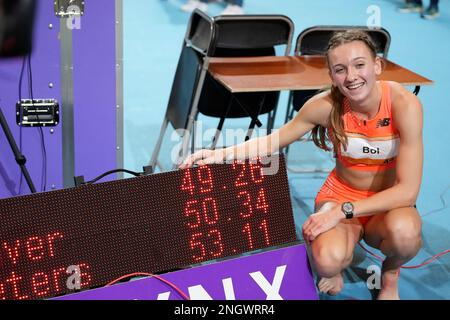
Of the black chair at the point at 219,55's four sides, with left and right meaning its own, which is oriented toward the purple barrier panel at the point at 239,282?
front

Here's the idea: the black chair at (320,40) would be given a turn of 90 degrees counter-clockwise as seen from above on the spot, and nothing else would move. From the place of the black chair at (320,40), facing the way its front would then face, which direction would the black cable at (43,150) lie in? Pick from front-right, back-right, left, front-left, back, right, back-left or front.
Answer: back-right

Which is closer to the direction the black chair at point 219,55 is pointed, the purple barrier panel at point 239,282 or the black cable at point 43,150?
the purple barrier panel

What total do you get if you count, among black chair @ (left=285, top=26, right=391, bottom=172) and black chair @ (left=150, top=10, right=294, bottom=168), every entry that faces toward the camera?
2

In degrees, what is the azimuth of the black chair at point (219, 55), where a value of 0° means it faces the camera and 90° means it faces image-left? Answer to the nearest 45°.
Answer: approximately 0°

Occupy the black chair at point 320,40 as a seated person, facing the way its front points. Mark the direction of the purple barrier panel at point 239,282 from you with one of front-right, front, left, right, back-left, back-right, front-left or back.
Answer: front

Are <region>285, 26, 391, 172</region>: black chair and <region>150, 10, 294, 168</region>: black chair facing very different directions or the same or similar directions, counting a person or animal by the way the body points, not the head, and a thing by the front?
same or similar directions

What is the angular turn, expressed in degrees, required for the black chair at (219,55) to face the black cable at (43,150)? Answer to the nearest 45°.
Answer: approximately 45° to its right

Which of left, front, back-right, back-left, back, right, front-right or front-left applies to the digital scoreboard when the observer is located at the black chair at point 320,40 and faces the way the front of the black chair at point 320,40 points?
front

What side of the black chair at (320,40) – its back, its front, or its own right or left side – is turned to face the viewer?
front

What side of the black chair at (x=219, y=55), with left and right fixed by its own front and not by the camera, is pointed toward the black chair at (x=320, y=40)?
left

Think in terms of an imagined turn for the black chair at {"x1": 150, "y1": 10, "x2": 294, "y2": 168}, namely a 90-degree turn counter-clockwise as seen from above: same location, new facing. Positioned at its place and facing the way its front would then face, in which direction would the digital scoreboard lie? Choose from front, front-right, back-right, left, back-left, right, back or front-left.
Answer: right

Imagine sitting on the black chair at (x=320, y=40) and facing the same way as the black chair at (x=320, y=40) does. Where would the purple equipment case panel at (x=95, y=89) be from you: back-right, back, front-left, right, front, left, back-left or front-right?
front-right
